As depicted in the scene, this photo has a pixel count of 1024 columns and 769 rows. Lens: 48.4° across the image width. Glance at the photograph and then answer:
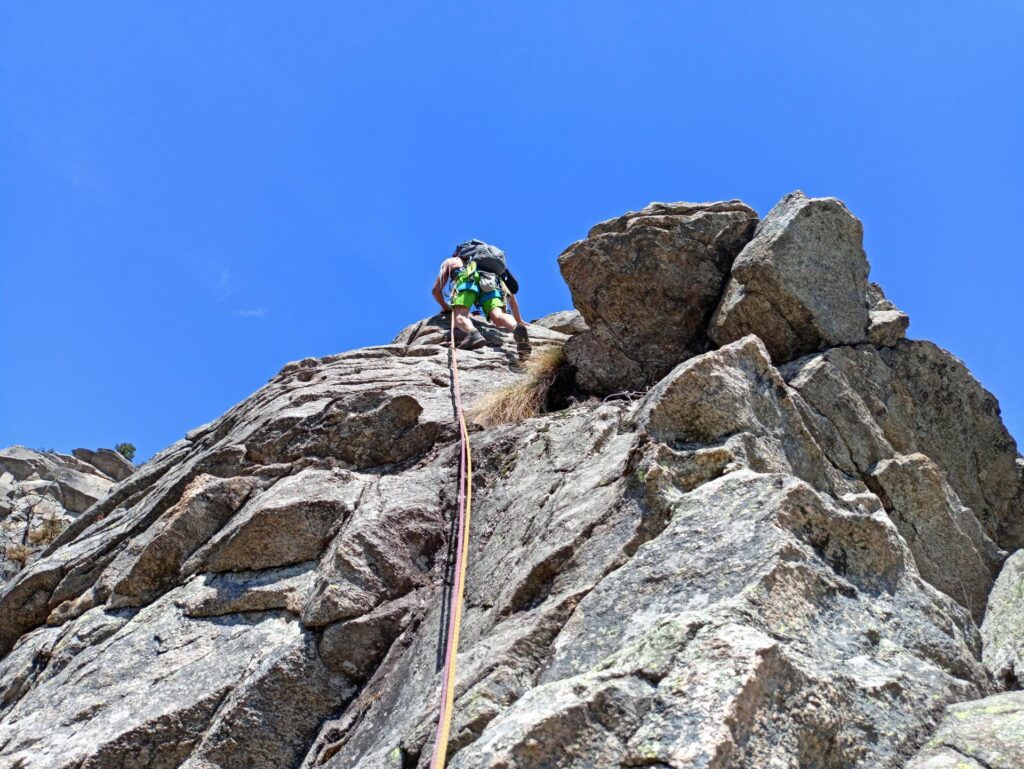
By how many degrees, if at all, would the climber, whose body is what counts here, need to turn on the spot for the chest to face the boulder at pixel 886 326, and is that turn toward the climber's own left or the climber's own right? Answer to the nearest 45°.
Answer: approximately 135° to the climber's own right

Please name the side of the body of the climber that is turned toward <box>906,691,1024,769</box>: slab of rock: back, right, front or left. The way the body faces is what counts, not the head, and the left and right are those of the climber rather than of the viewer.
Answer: back

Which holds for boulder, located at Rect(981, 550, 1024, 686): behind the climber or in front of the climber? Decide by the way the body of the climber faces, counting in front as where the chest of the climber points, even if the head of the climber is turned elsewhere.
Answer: behind

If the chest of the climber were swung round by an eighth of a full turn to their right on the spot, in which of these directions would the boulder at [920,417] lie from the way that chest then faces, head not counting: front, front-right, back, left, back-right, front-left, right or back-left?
right

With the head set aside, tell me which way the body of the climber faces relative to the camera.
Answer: away from the camera

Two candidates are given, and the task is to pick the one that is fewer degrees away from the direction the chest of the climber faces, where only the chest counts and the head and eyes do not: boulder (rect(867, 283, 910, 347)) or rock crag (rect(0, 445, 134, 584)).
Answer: the rock crag

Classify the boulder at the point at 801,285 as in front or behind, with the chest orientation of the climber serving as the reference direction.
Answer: behind

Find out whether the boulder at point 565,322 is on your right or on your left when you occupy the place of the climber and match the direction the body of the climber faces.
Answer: on your right

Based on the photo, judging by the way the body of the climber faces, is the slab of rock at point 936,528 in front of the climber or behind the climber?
behind
